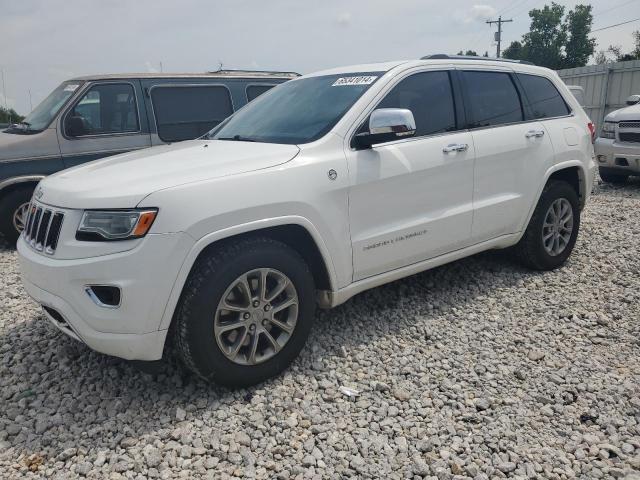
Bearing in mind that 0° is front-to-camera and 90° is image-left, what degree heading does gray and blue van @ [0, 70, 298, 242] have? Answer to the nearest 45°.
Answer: approximately 90°

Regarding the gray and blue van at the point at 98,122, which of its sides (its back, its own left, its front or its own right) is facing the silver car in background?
back

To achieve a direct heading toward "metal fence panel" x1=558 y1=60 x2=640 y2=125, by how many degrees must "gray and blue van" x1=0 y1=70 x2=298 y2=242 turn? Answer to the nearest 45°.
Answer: approximately 180°

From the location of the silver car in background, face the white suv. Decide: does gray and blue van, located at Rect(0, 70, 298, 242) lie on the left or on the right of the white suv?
right

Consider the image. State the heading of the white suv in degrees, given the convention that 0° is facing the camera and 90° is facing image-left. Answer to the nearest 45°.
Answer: approximately 45°

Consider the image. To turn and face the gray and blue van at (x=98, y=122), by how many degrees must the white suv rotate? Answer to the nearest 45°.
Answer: approximately 90° to its right

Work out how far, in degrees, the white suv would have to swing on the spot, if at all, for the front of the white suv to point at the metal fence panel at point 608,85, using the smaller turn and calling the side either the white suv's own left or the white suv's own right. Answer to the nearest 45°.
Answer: approximately 180°

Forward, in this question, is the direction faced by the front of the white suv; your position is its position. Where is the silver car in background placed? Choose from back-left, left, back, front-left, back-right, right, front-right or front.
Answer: back
